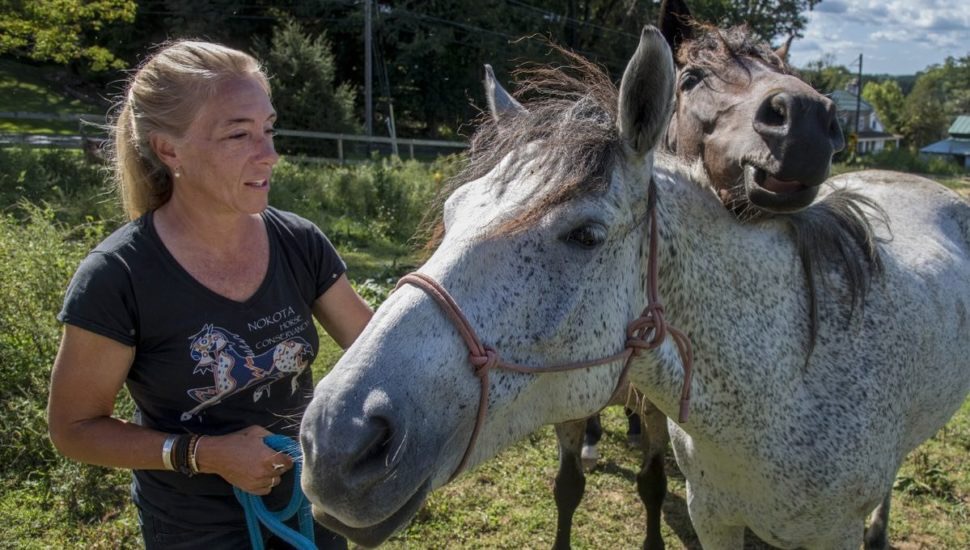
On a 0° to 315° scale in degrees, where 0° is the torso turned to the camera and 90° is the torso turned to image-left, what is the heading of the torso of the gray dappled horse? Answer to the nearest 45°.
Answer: approximately 45°

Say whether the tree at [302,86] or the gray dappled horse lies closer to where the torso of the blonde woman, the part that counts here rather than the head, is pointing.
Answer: the gray dappled horse

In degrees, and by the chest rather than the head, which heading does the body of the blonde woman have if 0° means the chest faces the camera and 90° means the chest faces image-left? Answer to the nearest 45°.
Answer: approximately 315°

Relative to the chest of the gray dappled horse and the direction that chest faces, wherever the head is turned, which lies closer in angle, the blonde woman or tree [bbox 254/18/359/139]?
the blonde woman

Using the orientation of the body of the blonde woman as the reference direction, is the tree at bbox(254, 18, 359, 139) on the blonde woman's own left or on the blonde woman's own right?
on the blonde woman's own left
